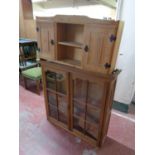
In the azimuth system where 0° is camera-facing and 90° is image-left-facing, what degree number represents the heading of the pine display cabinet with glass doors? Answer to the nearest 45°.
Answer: approximately 45°

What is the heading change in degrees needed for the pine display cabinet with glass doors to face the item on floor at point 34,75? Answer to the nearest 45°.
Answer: approximately 90° to its right

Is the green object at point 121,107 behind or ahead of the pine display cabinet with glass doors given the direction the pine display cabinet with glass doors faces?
behind

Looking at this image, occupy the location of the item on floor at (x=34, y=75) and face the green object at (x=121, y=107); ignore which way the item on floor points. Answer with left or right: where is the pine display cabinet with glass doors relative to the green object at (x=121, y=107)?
right
